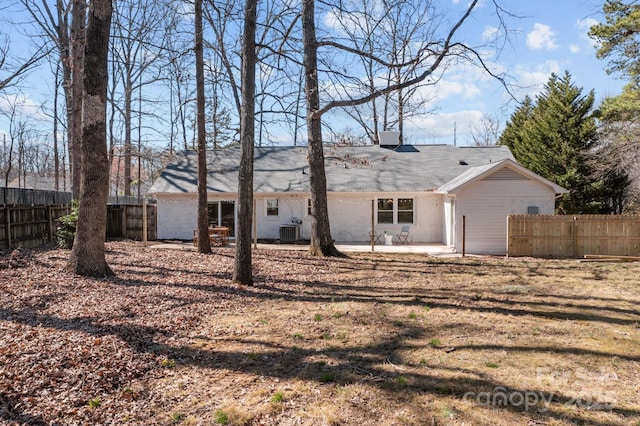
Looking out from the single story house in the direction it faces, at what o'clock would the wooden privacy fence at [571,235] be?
The wooden privacy fence is roughly at 4 o'clock from the single story house.

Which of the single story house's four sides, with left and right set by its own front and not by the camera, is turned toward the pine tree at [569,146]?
right

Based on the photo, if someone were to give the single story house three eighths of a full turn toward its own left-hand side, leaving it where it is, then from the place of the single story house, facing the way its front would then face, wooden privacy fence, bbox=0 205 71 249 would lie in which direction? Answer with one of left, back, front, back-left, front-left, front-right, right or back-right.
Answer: front

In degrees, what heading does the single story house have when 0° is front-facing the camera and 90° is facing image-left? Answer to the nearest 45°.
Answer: approximately 180°
